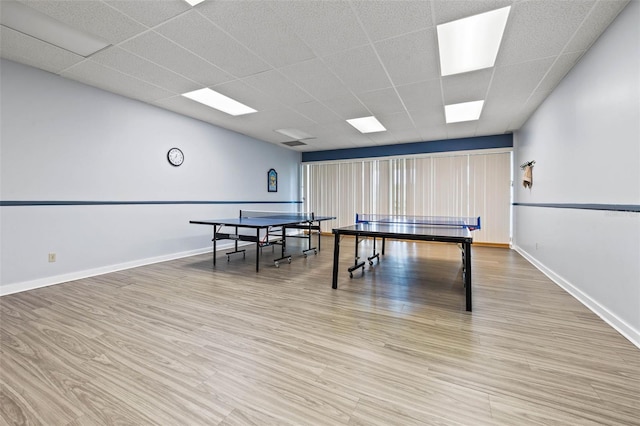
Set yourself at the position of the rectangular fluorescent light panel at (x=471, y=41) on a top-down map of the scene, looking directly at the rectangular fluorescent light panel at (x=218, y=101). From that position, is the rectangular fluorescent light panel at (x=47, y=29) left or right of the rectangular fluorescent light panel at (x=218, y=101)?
left

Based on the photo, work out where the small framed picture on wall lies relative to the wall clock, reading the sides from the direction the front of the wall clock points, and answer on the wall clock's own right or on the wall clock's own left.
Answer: on the wall clock's own left

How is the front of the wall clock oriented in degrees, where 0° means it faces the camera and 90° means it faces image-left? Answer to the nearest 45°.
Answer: approximately 315°

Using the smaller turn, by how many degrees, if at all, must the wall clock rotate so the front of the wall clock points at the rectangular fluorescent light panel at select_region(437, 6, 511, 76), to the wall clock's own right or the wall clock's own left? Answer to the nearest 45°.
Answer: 0° — it already faces it

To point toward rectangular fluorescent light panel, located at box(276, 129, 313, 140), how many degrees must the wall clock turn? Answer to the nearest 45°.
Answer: approximately 45° to its left

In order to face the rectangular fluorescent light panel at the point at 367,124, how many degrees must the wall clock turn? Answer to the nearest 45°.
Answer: approximately 45° to its left

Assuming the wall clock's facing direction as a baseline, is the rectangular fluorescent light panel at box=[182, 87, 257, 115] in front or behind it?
in front

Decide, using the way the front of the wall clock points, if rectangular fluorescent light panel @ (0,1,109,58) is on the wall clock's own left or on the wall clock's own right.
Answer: on the wall clock's own right

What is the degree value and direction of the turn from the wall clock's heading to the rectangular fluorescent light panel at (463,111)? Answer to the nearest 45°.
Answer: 0° — it already faces it
